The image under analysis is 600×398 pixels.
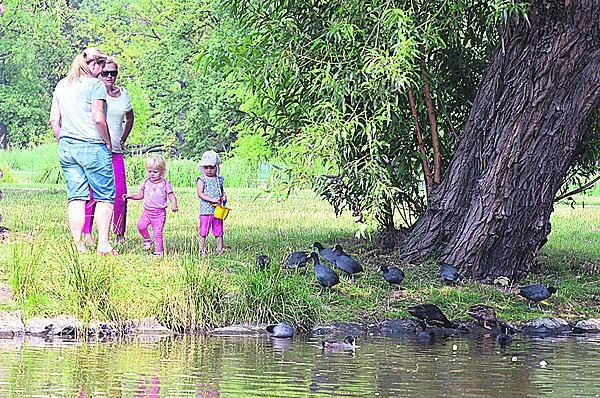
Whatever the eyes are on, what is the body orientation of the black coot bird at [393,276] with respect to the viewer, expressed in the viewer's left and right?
facing to the left of the viewer

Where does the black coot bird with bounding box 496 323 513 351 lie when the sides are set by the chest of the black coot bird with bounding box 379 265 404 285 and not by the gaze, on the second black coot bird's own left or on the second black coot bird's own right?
on the second black coot bird's own left

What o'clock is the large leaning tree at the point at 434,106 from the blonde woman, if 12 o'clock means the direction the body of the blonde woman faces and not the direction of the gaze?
The large leaning tree is roughly at 2 o'clock from the blonde woman.

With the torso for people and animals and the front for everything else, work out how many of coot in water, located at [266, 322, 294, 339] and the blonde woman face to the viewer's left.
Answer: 1

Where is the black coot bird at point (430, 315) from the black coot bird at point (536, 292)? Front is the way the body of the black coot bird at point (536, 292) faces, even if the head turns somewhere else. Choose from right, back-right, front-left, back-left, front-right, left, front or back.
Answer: back-right

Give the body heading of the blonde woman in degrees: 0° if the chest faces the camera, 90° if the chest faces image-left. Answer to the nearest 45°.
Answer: approximately 225°

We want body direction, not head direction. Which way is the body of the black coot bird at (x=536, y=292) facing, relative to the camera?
to the viewer's right

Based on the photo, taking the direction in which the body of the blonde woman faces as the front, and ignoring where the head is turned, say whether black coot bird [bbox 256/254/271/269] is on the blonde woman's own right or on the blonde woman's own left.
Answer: on the blonde woman's own right

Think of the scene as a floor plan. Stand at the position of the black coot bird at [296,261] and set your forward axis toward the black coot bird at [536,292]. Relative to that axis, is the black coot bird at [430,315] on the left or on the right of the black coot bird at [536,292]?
right

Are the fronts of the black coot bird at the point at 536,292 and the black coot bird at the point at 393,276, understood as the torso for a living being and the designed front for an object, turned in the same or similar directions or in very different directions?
very different directions
